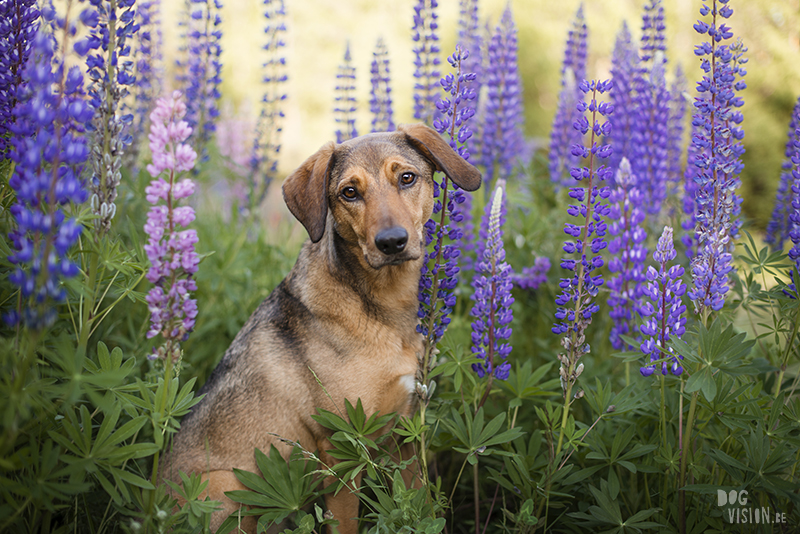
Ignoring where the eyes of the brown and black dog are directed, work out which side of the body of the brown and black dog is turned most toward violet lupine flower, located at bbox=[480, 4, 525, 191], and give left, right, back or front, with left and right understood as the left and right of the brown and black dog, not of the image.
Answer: left

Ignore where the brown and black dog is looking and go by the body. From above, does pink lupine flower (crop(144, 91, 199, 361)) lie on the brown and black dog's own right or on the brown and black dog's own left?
on the brown and black dog's own right

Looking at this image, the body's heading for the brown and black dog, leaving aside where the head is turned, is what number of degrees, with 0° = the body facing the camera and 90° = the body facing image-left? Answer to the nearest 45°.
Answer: approximately 315°

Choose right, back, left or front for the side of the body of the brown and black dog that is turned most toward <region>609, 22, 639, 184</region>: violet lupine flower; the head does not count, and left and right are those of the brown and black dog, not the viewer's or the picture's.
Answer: left

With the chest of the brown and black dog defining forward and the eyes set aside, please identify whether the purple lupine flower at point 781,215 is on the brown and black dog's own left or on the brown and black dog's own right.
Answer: on the brown and black dog's own left

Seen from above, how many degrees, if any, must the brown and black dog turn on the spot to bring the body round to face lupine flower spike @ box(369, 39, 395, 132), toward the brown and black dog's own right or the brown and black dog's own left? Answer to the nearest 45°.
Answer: approximately 135° to the brown and black dog's own left
